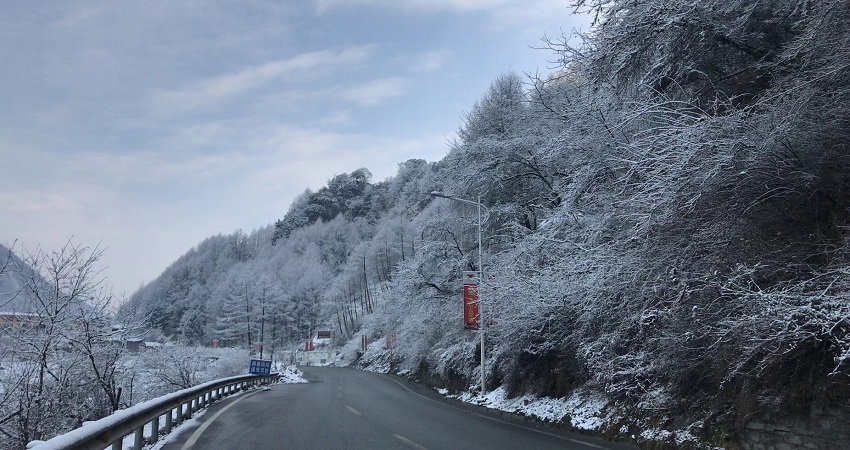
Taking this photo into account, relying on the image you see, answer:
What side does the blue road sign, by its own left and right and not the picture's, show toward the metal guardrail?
front

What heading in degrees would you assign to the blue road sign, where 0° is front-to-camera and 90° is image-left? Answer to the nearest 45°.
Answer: approximately 0°
